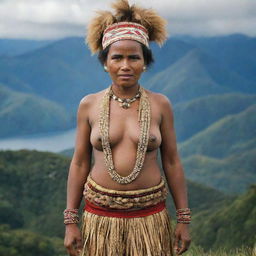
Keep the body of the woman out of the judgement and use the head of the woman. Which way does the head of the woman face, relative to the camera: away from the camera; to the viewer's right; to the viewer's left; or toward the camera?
toward the camera

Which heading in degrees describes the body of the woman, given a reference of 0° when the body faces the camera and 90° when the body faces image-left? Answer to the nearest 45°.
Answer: approximately 0°
